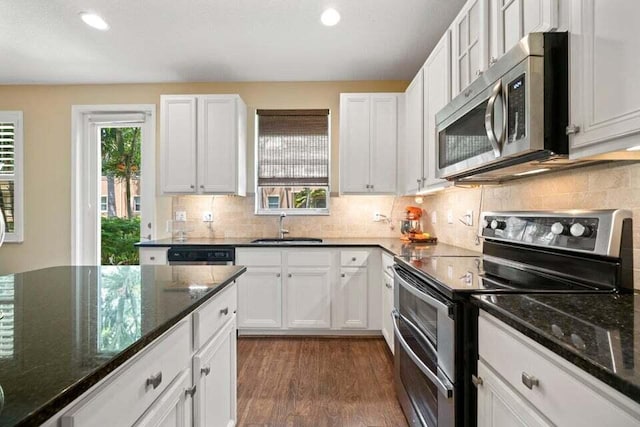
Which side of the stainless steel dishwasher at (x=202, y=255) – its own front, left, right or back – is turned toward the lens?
front

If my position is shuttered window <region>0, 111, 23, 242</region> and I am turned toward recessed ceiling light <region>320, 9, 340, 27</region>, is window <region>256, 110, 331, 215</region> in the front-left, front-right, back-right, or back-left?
front-left

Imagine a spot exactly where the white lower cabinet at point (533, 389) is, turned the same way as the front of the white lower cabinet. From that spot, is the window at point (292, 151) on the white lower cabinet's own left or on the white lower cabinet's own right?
on the white lower cabinet's own right

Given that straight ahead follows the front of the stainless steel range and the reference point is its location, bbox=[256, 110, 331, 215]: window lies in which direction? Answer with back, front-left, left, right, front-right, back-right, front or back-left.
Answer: right

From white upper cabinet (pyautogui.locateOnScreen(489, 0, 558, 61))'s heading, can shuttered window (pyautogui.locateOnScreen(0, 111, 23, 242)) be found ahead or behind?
ahead

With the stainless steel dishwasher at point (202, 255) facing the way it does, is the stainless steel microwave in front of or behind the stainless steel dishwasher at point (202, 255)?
in front

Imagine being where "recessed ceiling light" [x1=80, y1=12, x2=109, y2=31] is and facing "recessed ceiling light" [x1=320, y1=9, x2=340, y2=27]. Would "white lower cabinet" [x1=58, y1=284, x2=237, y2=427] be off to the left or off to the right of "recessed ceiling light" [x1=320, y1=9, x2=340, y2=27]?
right

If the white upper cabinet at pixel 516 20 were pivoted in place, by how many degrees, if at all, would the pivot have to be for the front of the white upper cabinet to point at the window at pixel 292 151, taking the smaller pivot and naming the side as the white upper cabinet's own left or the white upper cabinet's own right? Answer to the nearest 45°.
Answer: approximately 90° to the white upper cabinet's own right

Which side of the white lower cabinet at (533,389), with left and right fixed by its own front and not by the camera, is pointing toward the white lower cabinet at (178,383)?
front

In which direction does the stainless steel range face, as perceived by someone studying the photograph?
facing the viewer and to the left of the viewer

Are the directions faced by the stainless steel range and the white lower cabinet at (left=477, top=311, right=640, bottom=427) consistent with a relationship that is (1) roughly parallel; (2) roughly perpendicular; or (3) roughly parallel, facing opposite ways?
roughly parallel

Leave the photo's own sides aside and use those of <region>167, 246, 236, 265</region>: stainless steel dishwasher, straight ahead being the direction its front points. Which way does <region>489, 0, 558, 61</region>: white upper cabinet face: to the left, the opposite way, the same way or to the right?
to the right
